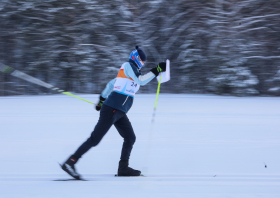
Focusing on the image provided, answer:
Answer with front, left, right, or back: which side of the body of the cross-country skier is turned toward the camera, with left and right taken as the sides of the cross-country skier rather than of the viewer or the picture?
right
